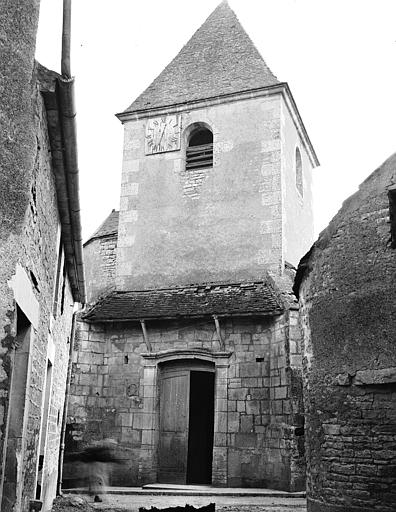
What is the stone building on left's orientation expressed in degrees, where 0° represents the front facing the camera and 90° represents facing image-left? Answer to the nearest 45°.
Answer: approximately 270°

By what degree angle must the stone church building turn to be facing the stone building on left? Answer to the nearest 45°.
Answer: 0° — it already faces it

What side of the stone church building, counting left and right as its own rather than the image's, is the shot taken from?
front

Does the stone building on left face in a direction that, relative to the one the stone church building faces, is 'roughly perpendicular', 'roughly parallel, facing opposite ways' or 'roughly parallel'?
roughly perpendicular

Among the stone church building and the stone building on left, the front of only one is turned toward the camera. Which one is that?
the stone church building

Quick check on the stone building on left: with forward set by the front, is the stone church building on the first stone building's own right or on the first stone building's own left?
on the first stone building's own left

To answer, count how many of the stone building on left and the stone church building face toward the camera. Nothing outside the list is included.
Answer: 1
